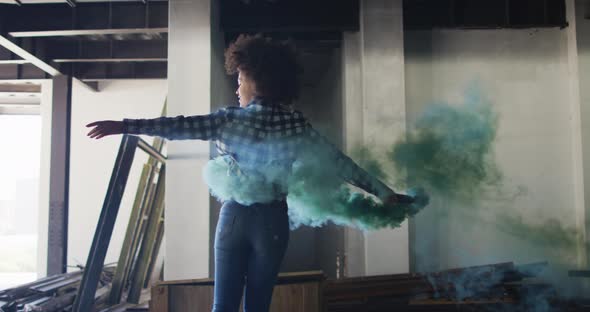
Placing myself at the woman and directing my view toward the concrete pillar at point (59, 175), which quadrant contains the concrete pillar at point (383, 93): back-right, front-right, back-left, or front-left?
front-right

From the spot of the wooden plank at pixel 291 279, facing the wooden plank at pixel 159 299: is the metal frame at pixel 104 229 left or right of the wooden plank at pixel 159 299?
right

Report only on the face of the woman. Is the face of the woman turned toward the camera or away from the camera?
away from the camera

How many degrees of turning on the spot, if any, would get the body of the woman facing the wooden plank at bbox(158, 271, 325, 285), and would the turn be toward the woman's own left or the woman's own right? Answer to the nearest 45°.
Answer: approximately 45° to the woman's own right

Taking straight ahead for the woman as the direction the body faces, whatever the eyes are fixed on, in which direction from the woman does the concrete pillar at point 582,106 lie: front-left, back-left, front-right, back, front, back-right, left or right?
right

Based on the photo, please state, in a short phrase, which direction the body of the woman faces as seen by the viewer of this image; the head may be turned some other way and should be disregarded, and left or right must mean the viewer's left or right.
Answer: facing away from the viewer and to the left of the viewer

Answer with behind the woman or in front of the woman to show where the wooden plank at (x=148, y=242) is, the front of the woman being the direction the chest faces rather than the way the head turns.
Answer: in front

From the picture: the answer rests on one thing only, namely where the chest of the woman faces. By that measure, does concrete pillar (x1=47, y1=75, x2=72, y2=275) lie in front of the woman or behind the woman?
in front

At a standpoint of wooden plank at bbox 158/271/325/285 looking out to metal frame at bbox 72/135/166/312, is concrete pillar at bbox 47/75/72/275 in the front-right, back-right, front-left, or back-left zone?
front-right

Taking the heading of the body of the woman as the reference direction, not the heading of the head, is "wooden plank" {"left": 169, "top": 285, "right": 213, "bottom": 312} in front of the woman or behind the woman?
in front
